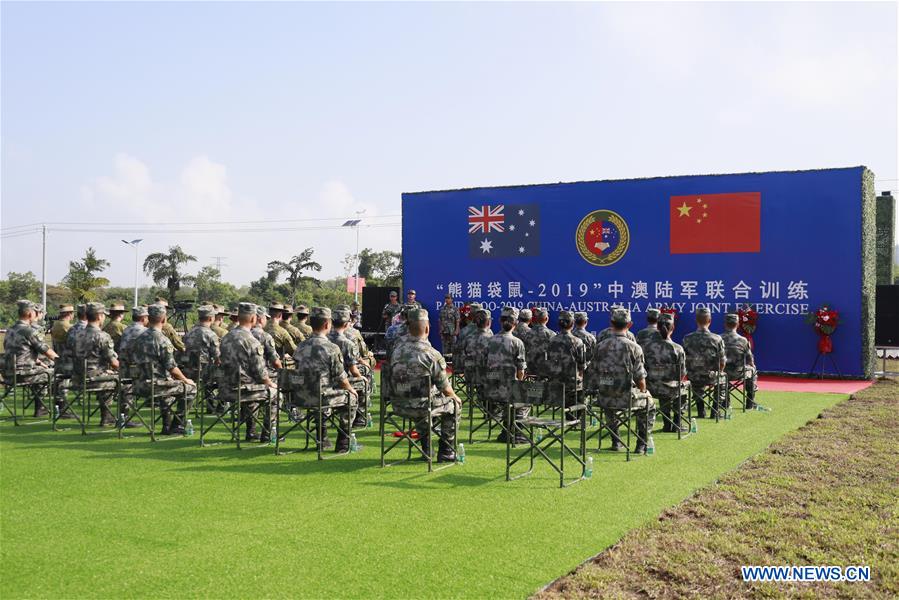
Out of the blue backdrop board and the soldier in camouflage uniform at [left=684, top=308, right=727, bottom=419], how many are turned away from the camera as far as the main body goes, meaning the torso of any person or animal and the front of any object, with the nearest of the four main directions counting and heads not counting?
1

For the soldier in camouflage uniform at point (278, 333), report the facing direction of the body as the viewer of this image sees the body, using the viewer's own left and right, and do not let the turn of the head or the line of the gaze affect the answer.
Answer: facing away from the viewer and to the right of the viewer

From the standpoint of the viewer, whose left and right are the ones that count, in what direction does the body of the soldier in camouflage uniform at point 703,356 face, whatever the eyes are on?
facing away from the viewer

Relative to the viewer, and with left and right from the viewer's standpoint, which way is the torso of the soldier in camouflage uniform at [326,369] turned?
facing away from the viewer and to the right of the viewer

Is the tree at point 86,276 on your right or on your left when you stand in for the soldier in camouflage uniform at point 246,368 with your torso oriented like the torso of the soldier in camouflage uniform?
on your left

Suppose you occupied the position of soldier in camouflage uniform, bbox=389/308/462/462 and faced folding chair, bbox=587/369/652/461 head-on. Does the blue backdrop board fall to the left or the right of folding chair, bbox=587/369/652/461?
left

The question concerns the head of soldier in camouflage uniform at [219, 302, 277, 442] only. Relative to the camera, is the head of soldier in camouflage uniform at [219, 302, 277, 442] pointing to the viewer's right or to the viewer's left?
to the viewer's right

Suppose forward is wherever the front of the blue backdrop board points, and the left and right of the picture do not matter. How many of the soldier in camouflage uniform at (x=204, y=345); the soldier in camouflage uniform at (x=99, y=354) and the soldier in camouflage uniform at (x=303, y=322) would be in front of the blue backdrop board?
3

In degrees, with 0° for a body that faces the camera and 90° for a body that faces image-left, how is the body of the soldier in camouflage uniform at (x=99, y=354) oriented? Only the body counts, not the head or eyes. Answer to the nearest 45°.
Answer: approximately 225°

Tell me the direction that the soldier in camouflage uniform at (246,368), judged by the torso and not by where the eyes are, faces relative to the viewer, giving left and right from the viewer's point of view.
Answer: facing away from the viewer and to the right of the viewer

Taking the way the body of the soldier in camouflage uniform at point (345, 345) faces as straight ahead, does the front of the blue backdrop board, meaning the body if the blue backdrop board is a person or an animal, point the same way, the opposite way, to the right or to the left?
the opposite way

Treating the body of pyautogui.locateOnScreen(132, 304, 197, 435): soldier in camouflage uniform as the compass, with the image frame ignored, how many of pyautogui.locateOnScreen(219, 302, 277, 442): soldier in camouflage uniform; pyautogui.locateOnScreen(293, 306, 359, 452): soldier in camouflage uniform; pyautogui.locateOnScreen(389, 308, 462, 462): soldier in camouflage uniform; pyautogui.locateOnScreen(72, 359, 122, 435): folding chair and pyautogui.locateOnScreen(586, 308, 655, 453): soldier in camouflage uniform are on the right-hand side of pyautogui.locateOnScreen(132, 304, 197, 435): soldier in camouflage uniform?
4

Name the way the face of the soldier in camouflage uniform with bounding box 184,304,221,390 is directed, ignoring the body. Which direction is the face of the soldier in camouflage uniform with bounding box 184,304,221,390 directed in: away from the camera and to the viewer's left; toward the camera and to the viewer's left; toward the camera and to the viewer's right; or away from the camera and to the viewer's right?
away from the camera and to the viewer's right
